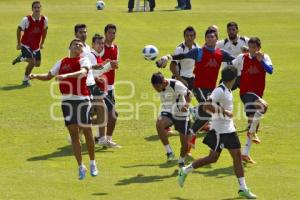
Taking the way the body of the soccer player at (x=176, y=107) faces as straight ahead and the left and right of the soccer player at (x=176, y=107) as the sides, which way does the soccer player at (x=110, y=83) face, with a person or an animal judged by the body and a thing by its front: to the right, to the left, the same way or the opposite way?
to the left

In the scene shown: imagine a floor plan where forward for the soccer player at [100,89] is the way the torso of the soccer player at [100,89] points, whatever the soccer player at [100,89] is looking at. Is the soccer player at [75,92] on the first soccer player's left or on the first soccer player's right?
on the first soccer player's right

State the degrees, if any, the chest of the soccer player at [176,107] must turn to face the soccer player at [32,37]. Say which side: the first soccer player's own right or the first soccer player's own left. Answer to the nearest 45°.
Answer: approximately 90° to the first soccer player's own right

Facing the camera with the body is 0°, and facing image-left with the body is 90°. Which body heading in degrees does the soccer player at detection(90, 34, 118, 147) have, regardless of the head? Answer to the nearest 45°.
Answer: approximately 315°

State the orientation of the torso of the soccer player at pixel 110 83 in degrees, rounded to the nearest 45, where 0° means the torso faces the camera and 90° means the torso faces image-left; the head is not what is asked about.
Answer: approximately 315°
